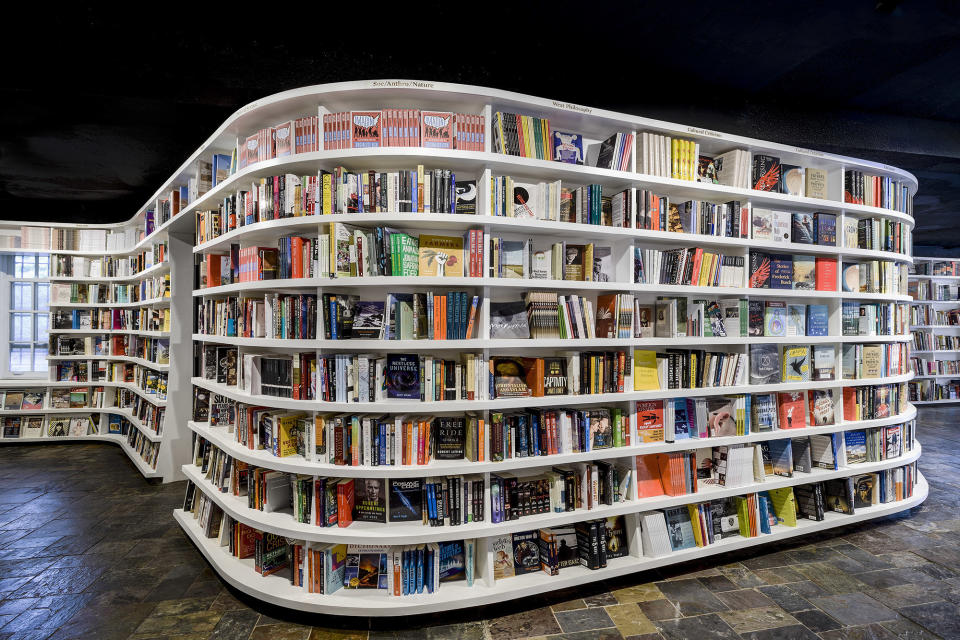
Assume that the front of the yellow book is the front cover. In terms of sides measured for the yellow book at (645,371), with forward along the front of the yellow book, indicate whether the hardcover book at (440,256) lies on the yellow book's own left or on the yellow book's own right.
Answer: on the yellow book's own right

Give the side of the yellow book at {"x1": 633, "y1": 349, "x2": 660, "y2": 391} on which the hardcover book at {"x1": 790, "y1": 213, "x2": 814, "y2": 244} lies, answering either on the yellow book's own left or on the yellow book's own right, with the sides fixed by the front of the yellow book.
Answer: on the yellow book's own left

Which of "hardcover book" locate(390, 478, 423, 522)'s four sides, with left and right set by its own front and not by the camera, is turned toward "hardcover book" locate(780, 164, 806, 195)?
left

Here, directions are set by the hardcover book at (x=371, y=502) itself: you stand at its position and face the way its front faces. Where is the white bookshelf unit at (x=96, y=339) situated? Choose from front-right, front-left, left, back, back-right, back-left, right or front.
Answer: back-right

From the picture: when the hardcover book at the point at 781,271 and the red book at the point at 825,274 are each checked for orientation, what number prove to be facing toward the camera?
2
